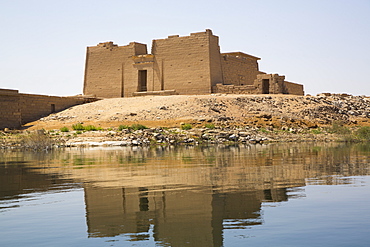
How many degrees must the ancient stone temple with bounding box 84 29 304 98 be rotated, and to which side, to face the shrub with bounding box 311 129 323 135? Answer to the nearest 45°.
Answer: approximately 90° to its left

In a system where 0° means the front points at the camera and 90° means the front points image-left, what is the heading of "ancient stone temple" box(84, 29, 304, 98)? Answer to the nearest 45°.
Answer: approximately 45°

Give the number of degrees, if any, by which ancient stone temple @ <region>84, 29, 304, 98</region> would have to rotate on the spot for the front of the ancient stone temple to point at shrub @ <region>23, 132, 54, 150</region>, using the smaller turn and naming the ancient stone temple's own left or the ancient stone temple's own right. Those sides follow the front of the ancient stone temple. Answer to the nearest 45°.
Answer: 0° — it already faces it

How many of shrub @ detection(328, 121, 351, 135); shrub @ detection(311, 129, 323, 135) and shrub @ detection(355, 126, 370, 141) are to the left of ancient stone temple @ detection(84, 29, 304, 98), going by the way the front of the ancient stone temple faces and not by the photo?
3

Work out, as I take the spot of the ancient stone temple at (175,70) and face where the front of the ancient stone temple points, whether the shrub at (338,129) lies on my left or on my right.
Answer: on my left

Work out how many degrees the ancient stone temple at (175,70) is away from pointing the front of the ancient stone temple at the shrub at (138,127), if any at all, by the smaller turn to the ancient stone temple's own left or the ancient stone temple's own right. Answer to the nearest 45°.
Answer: approximately 45° to the ancient stone temple's own left

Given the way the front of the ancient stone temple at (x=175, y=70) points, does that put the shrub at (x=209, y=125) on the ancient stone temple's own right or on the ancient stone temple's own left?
on the ancient stone temple's own left

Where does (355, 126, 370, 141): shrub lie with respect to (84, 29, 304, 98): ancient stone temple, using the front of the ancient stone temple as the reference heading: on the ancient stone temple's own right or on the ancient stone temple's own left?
on the ancient stone temple's own left
